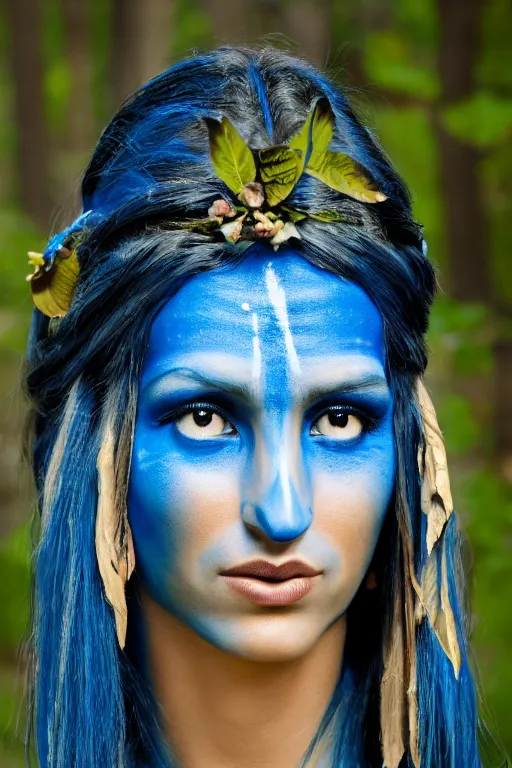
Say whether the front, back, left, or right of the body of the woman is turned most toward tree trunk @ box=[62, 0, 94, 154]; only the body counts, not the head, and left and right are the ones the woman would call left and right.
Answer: back

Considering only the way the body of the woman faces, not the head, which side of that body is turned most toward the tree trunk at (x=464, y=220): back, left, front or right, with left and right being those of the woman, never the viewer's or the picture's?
back

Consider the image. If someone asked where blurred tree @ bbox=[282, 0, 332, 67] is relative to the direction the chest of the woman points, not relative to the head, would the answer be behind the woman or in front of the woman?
behind

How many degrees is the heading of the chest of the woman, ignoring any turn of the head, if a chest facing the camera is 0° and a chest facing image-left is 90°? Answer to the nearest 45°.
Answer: approximately 0°

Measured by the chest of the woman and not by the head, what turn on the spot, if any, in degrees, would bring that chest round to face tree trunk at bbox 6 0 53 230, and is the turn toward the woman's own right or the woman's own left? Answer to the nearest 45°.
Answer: approximately 180°

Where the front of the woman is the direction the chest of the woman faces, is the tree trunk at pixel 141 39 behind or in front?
behind

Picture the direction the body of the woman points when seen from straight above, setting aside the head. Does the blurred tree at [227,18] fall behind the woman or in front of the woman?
behind
